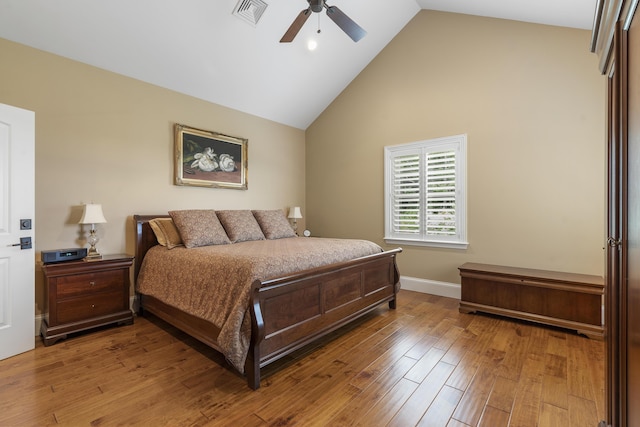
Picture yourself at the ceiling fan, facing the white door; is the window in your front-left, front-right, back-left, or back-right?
back-right

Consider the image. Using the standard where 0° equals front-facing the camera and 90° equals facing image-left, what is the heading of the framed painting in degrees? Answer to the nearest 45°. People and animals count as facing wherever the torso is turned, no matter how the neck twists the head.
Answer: approximately 315°

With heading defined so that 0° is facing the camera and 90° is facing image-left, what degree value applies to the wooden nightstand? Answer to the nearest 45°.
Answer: approximately 315°

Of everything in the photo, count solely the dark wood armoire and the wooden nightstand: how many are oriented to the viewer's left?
1

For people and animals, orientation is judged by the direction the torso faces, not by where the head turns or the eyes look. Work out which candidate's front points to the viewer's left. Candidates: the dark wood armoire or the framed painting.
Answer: the dark wood armoire

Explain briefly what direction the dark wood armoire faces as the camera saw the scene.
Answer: facing to the left of the viewer

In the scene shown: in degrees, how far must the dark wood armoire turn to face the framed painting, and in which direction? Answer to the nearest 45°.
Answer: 0° — it already faces it
